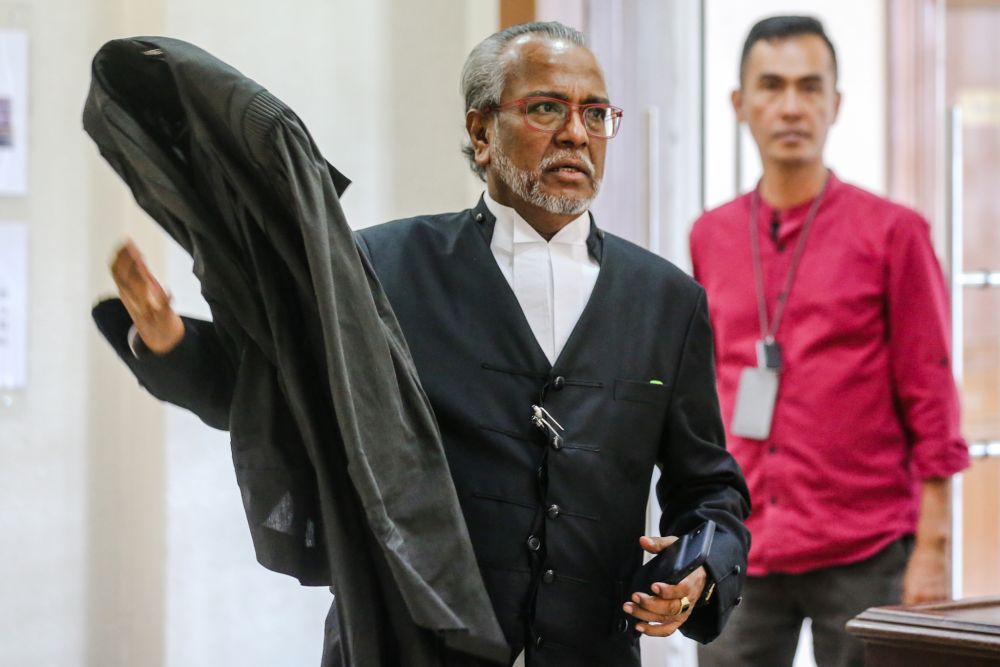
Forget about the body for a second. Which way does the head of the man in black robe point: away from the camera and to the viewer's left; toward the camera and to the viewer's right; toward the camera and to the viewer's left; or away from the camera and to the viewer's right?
toward the camera and to the viewer's right

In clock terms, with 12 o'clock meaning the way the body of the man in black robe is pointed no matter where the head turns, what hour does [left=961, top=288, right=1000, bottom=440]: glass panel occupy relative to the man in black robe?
The glass panel is roughly at 7 o'clock from the man in black robe.

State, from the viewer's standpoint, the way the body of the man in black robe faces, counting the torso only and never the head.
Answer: toward the camera

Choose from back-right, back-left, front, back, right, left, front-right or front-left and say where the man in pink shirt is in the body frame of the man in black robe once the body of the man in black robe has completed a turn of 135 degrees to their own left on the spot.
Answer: front

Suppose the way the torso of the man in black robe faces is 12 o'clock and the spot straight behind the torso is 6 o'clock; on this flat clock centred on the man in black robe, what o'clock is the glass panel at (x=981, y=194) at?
The glass panel is roughly at 7 o'clock from the man in black robe.

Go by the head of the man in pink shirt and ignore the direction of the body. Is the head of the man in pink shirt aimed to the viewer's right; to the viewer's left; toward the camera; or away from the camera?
toward the camera
